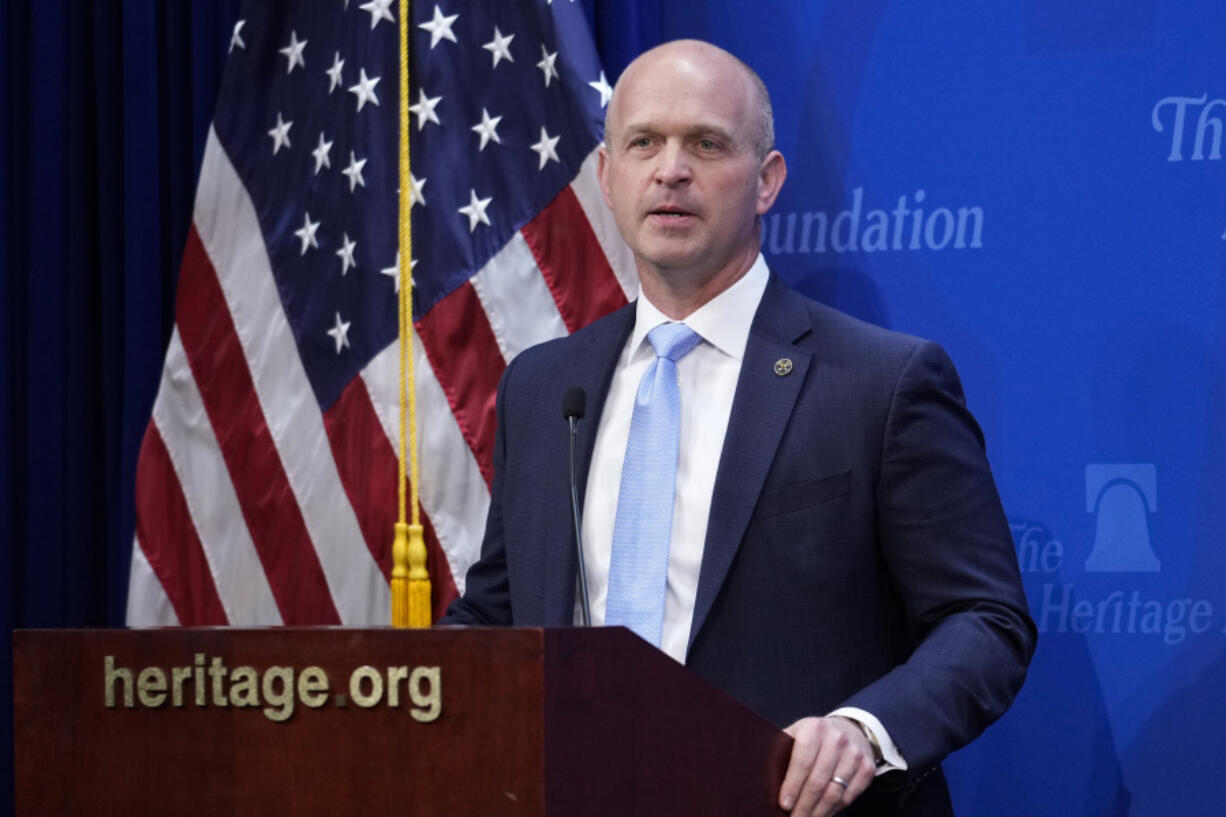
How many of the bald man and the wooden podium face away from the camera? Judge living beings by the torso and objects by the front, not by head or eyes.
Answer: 0

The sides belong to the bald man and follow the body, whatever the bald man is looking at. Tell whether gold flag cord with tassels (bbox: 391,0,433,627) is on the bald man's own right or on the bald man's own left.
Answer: on the bald man's own right

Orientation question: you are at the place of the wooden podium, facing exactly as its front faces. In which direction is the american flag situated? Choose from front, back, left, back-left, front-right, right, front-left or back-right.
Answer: back-right

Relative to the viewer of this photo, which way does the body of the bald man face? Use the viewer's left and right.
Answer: facing the viewer and to the left of the viewer

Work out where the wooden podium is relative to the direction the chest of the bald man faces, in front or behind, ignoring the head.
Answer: in front

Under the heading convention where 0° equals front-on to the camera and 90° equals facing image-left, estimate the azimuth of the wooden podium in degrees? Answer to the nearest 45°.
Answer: approximately 45°

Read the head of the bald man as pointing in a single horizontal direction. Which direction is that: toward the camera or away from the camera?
toward the camera

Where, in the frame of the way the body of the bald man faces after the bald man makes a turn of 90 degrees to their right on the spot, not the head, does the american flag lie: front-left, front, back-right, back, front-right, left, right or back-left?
front

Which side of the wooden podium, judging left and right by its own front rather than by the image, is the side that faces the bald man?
back

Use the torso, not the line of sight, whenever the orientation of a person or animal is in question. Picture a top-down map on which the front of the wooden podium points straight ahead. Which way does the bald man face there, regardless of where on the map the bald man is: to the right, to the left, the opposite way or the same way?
the same way
